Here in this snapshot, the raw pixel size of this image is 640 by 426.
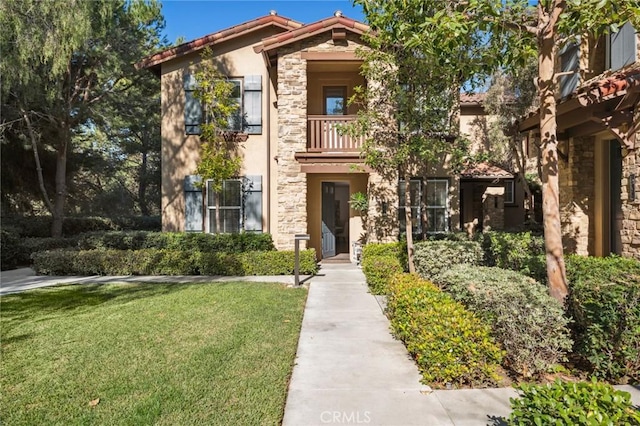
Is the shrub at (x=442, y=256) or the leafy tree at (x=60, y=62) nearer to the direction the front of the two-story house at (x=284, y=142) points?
the shrub

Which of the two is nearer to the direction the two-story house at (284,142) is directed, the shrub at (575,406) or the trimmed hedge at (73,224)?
the shrub

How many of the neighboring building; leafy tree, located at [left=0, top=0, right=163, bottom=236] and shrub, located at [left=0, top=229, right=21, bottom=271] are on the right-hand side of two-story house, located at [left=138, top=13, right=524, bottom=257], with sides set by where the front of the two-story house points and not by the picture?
2

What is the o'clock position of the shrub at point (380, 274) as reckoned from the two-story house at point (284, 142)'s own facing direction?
The shrub is roughly at 11 o'clock from the two-story house.

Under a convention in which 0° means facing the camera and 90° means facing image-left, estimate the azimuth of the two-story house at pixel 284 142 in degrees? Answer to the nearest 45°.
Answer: approximately 0°

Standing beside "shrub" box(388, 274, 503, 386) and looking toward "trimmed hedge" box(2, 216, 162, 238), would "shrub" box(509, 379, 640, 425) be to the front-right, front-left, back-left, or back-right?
back-left

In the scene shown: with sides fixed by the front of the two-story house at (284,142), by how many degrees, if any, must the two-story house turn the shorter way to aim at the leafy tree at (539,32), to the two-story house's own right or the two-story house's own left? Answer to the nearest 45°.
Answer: approximately 45° to the two-story house's own left

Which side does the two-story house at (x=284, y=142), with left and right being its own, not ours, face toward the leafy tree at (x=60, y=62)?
right

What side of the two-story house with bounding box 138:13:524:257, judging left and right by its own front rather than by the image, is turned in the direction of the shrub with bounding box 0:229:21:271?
right

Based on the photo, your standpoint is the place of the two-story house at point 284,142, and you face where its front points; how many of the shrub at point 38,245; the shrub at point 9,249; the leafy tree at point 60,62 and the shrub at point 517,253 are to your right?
3

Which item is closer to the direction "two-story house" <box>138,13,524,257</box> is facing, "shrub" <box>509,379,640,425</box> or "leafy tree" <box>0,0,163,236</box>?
the shrub
